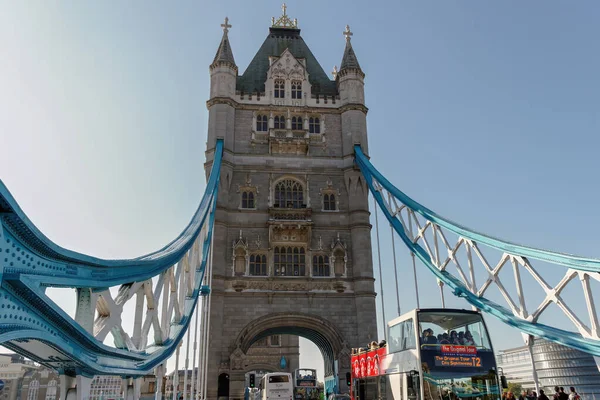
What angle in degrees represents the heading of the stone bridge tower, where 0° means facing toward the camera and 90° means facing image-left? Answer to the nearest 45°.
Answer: approximately 0°

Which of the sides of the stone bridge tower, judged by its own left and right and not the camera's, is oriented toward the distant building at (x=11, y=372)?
right

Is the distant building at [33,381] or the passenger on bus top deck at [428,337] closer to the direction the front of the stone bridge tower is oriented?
the passenger on bus top deck

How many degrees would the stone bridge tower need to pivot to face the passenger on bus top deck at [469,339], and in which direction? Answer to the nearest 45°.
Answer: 0° — it already faces them

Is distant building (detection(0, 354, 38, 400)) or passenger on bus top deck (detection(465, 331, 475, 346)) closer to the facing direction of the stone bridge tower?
the passenger on bus top deck

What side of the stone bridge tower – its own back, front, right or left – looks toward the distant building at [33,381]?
right
